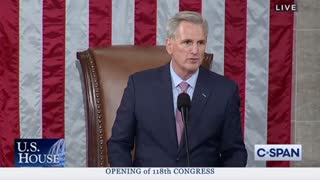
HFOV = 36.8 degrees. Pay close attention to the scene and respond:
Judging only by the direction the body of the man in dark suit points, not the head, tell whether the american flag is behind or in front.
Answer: behind

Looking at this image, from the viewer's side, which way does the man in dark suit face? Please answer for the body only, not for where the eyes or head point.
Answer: toward the camera
